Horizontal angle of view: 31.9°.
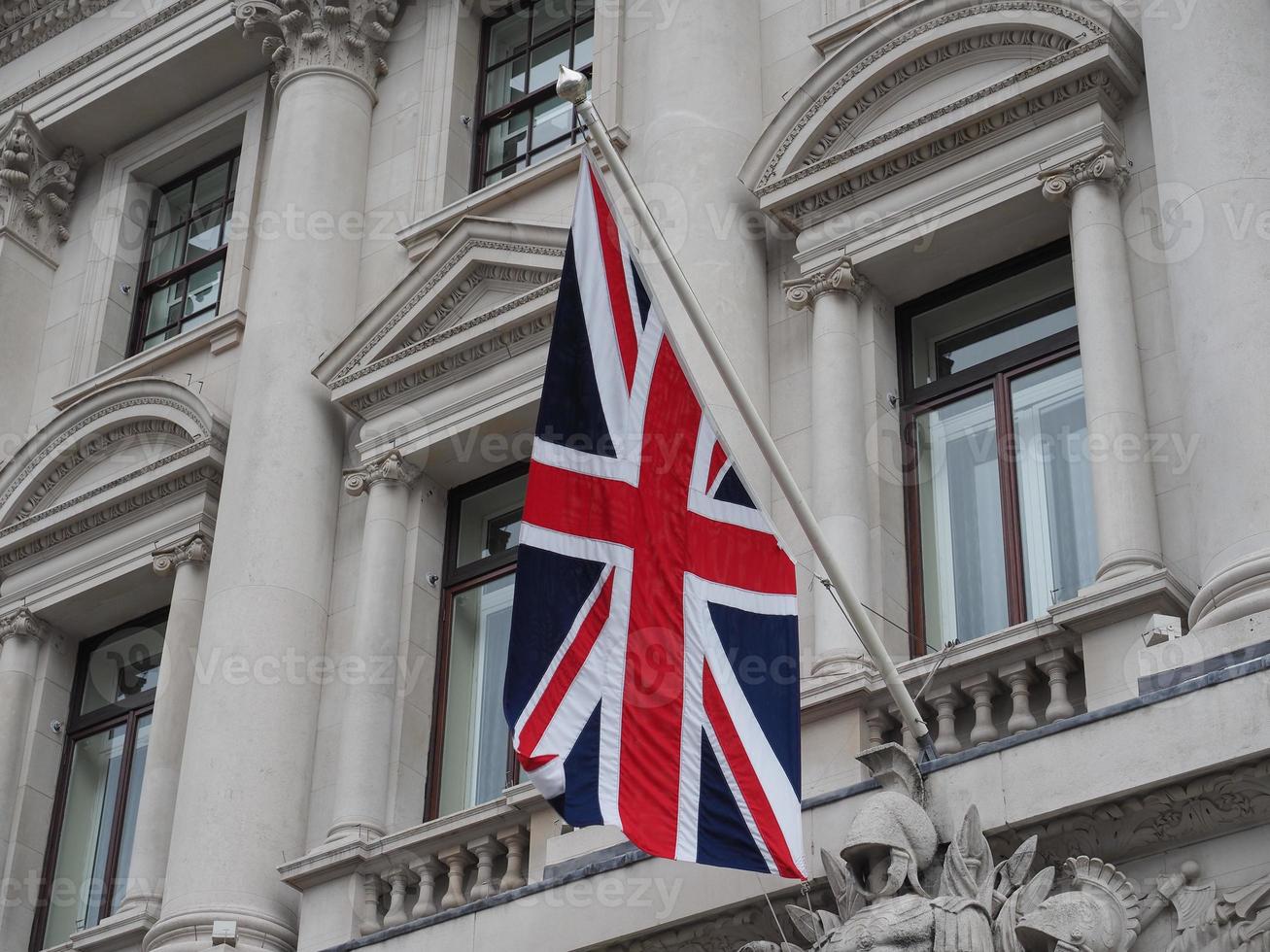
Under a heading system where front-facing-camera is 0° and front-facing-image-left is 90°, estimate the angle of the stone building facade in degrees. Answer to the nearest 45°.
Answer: approximately 45°
